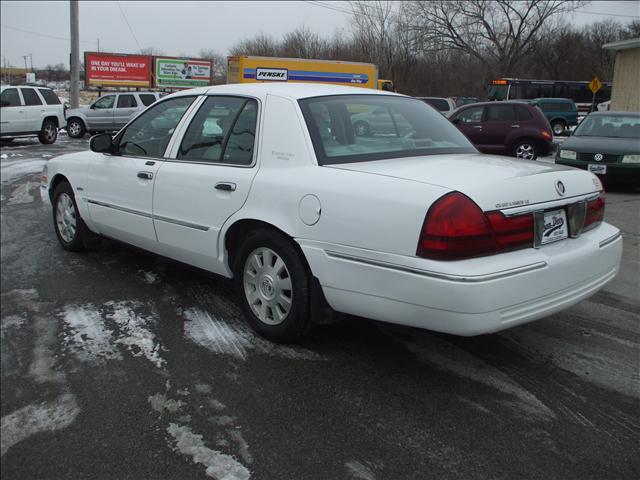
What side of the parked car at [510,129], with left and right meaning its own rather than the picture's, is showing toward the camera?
left

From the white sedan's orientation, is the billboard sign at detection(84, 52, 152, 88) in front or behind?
in front

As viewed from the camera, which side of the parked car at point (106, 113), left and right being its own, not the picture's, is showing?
left

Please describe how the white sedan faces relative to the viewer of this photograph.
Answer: facing away from the viewer and to the left of the viewer

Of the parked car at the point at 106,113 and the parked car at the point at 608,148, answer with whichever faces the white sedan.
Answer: the parked car at the point at 608,148

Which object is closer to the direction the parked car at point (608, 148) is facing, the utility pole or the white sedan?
the white sedan

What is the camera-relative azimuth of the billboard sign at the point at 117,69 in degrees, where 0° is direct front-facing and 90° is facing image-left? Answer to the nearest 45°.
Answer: approximately 0°

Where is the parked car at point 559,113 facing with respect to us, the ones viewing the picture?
facing to the left of the viewer
